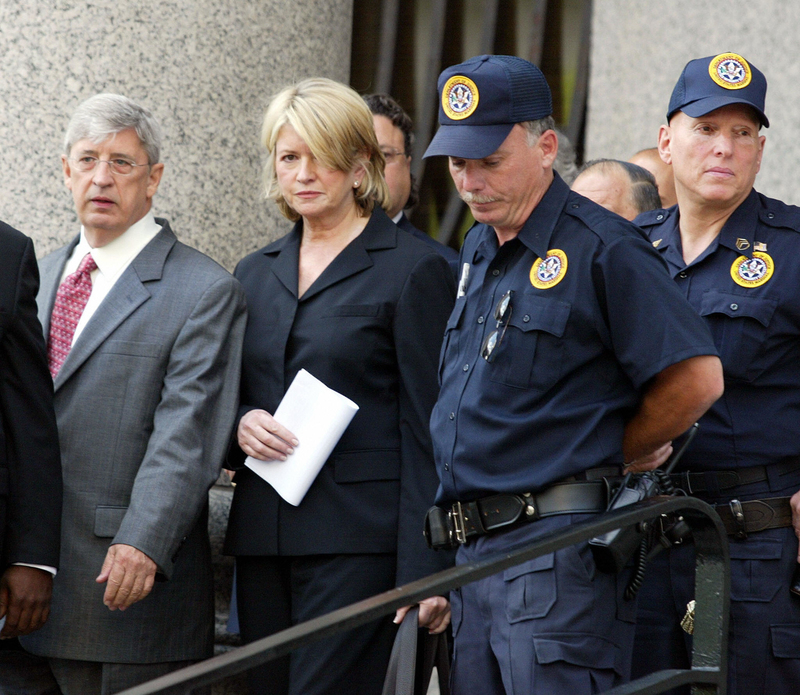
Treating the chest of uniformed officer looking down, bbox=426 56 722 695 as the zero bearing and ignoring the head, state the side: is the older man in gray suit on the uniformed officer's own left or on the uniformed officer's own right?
on the uniformed officer's own right

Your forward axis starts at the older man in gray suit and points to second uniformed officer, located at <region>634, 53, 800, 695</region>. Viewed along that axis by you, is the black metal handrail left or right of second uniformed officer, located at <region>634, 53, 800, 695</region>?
right

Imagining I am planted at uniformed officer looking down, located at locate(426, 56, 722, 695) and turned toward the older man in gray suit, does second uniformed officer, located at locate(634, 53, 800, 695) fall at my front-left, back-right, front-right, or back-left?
back-right

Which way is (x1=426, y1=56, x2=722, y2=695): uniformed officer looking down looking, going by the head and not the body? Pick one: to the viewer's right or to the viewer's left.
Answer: to the viewer's left

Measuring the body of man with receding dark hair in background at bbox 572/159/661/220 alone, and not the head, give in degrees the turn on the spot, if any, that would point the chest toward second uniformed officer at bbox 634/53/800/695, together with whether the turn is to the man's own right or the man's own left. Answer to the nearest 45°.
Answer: approximately 45° to the man's own left

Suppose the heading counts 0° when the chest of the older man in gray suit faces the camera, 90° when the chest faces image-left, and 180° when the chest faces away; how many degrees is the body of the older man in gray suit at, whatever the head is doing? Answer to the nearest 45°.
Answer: approximately 45°

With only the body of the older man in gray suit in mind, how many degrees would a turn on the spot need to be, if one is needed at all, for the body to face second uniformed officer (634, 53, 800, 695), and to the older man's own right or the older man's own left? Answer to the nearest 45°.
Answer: approximately 135° to the older man's own left
